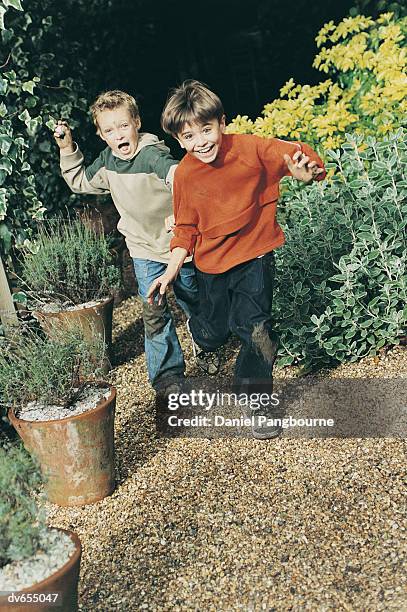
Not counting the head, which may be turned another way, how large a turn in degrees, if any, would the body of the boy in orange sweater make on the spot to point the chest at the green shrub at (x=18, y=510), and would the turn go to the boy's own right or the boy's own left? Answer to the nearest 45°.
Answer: approximately 45° to the boy's own right

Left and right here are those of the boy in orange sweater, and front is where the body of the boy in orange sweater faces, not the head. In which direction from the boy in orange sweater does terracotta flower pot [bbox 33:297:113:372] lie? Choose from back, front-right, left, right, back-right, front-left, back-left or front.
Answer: back-right

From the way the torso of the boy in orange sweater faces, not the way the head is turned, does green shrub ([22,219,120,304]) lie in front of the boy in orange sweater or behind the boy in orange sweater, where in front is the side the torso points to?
behind

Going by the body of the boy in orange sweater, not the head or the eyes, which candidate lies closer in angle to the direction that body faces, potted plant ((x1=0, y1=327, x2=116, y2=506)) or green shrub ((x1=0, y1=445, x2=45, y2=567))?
the green shrub

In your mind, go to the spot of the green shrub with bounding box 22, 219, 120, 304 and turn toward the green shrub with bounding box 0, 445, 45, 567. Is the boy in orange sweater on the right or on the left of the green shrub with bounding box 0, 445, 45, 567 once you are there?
left

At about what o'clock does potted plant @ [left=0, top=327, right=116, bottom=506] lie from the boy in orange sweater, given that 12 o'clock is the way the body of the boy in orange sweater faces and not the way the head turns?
The potted plant is roughly at 2 o'clock from the boy in orange sweater.

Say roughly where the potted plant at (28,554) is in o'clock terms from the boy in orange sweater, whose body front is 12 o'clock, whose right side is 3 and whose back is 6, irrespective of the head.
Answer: The potted plant is roughly at 1 o'clock from the boy in orange sweater.

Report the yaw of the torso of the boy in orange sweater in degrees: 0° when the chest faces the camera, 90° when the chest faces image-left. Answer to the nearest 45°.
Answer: approximately 0°

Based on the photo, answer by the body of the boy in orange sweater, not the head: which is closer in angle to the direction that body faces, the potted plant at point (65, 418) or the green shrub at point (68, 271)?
the potted plant

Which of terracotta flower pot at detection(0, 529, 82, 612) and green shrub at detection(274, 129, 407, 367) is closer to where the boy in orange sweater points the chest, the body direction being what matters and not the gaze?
the terracotta flower pot

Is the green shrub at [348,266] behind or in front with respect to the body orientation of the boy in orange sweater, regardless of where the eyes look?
behind

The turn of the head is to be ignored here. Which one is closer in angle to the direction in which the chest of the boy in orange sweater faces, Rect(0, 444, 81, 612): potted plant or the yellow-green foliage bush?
the potted plant
